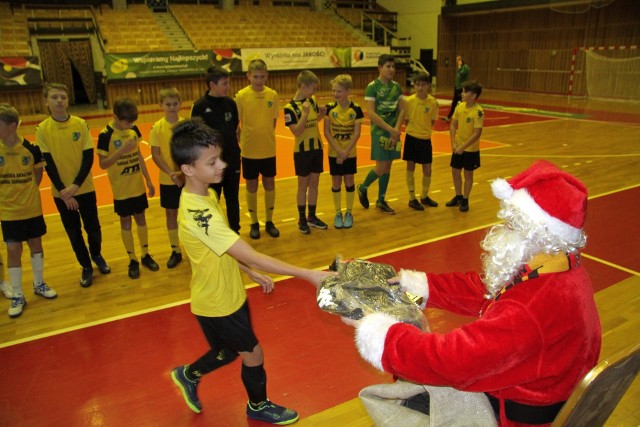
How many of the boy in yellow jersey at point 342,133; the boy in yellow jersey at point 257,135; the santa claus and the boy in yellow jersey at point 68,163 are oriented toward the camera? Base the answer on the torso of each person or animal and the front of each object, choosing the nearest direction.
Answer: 3

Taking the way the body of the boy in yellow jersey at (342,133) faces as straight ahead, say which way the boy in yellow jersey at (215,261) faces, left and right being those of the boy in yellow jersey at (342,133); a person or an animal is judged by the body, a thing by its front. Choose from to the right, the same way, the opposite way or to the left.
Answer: to the left

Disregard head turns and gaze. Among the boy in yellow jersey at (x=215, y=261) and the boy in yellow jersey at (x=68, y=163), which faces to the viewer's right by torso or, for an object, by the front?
the boy in yellow jersey at (x=215, y=261)

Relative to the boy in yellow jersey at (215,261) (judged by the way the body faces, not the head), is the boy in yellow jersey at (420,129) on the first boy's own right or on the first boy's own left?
on the first boy's own left

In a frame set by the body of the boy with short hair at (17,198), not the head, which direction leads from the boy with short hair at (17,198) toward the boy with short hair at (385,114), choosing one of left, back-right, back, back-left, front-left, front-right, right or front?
left

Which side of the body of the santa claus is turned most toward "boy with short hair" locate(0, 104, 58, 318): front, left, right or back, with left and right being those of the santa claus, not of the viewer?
front

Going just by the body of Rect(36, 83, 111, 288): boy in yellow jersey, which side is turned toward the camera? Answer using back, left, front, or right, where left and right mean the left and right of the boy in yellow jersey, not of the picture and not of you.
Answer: front

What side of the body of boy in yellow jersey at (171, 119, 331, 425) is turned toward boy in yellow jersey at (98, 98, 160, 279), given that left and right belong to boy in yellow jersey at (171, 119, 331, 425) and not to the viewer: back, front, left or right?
left

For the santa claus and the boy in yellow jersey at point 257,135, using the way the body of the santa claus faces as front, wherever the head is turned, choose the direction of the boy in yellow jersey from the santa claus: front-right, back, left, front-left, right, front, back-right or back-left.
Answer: front-right

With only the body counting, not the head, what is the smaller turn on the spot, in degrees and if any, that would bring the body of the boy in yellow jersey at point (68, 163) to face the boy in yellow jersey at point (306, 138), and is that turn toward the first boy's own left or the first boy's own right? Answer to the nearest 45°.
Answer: approximately 90° to the first boy's own left

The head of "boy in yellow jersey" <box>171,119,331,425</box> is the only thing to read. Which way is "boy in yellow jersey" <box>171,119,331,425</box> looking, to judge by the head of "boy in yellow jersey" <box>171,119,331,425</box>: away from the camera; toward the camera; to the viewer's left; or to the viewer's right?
to the viewer's right

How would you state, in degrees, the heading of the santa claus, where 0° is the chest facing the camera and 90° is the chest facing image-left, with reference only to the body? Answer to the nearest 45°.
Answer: approximately 90°

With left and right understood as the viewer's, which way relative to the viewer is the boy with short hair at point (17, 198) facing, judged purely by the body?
facing the viewer

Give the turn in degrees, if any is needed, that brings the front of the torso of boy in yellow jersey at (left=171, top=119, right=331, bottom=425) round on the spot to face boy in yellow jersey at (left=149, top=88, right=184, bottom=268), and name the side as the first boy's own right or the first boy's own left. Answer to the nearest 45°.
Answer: approximately 90° to the first boy's own left

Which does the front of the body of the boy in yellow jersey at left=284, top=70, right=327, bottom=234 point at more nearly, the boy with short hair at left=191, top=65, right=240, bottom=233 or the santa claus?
the santa claus

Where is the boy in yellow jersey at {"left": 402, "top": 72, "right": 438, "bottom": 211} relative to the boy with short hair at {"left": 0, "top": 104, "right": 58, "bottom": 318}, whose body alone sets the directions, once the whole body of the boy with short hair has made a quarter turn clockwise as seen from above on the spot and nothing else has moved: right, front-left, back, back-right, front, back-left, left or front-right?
back

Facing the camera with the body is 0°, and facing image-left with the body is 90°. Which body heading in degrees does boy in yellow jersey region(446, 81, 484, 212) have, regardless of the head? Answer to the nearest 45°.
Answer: approximately 45°
